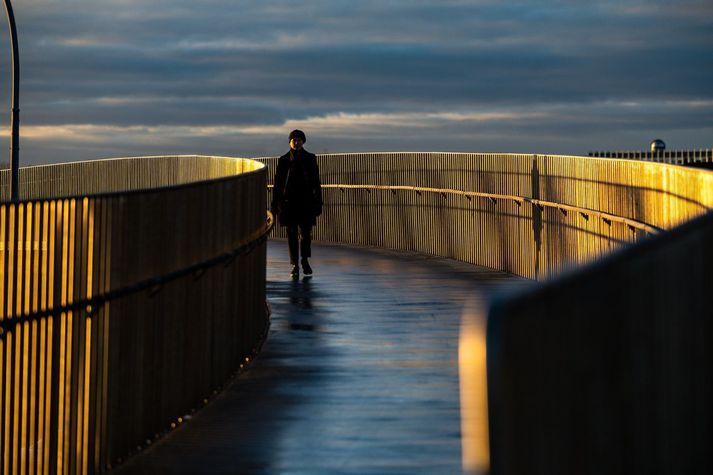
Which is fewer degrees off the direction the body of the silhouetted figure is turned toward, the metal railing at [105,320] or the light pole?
the metal railing

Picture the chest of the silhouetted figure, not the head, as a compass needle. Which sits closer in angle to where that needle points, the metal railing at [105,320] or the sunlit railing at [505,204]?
the metal railing

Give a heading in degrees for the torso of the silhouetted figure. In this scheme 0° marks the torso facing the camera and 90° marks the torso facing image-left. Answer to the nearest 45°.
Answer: approximately 0°

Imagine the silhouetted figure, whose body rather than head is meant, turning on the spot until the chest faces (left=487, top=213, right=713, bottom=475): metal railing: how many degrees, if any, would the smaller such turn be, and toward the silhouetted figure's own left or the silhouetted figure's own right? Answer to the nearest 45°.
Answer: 0° — they already face it

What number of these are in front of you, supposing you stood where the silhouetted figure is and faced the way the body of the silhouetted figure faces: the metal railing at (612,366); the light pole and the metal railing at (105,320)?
2

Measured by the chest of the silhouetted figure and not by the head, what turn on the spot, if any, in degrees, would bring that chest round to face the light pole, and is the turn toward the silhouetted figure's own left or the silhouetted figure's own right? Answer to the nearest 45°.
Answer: approximately 135° to the silhouetted figure's own right

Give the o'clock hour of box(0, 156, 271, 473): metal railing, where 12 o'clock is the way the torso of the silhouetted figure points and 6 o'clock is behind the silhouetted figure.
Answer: The metal railing is roughly at 12 o'clock from the silhouetted figure.
